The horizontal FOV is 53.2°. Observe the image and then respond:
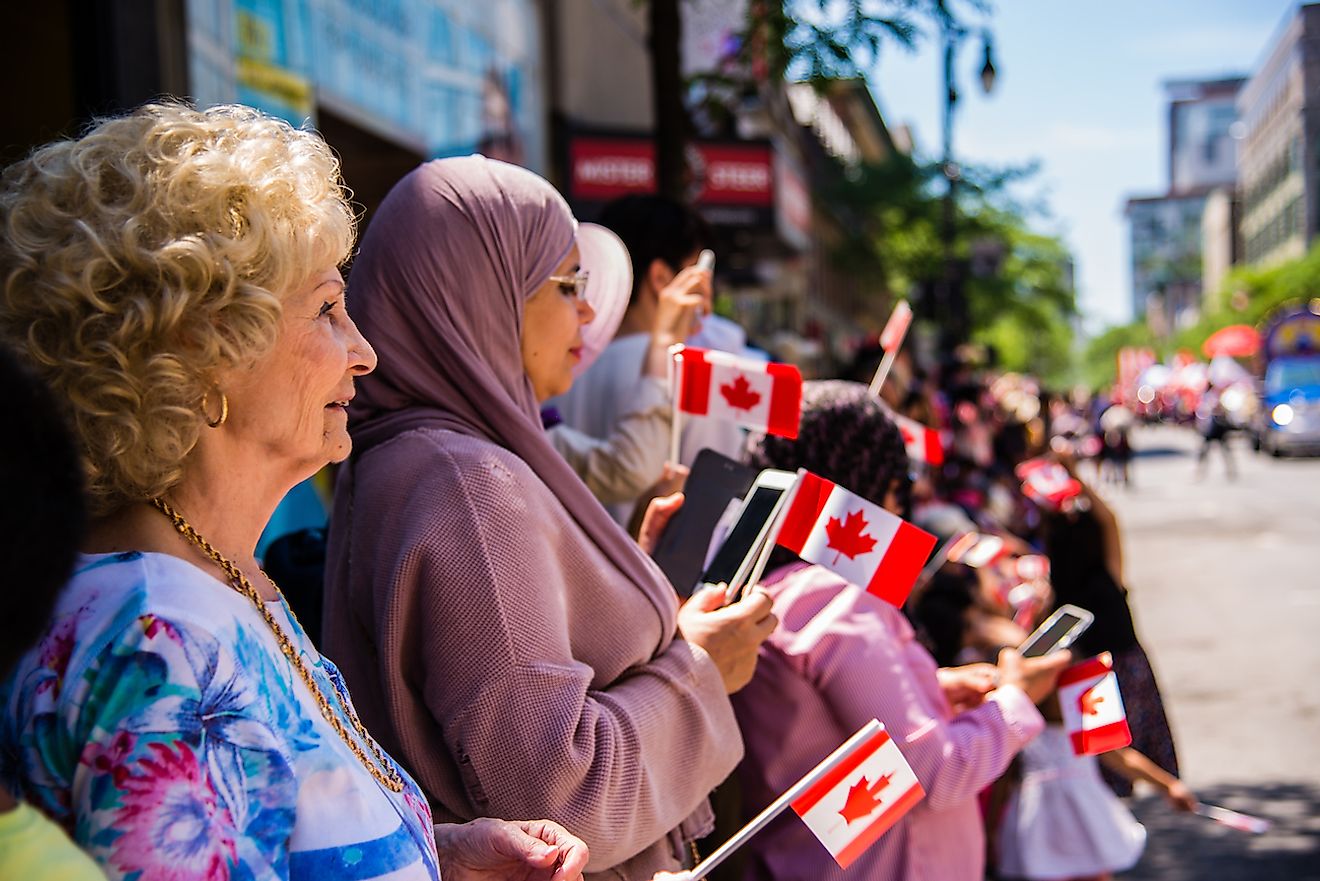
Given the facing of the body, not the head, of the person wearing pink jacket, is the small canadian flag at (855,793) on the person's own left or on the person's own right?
on the person's own right

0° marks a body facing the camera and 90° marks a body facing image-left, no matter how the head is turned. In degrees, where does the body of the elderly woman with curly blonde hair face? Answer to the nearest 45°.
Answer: approximately 270°

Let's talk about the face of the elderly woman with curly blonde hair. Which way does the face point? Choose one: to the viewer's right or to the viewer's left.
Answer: to the viewer's right

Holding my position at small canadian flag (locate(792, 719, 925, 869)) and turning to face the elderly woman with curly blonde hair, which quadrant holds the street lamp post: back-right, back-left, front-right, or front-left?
back-right

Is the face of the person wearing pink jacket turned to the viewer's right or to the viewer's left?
to the viewer's right

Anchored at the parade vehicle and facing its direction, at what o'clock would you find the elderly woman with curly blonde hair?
The elderly woman with curly blonde hair is roughly at 12 o'clock from the parade vehicle.

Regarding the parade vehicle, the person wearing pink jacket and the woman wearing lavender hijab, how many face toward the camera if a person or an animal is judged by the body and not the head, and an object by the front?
1

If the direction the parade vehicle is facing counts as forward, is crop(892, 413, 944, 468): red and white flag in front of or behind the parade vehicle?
in front

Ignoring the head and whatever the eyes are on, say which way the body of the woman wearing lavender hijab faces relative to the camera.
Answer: to the viewer's right

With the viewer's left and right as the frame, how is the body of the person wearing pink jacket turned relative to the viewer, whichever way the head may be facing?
facing away from the viewer and to the right of the viewer

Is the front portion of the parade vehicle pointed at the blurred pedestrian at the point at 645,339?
yes

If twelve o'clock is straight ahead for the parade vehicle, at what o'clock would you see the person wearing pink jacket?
The person wearing pink jacket is roughly at 12 o'clock from the parade vehicle.
